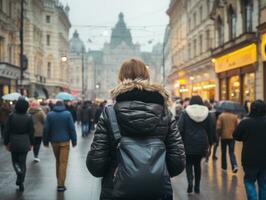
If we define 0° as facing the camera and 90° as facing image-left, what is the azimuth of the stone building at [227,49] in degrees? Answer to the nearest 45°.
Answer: approximately 45°

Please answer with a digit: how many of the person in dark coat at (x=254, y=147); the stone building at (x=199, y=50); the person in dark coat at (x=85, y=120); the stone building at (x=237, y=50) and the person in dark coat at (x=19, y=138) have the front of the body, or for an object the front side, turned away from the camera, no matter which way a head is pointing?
3

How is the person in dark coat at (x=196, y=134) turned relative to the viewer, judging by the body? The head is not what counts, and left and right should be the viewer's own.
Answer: facing away from the viewer

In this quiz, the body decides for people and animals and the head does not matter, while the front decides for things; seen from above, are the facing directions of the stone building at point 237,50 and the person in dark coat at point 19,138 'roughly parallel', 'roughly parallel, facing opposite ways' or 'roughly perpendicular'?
roughly perpendicular

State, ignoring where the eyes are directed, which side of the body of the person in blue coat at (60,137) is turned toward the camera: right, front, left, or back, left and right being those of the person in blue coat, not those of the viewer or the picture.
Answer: back

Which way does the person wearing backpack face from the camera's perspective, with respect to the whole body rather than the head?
away from the camera

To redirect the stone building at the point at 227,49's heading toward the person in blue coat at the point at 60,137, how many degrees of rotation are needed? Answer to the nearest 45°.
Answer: approximately 45° to its left

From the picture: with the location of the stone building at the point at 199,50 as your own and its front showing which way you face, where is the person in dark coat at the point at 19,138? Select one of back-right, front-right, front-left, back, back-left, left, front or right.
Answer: front-left

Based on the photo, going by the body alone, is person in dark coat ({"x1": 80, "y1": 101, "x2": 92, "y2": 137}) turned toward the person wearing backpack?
no

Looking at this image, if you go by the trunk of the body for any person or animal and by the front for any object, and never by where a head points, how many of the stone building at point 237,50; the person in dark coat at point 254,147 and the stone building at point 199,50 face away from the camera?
1

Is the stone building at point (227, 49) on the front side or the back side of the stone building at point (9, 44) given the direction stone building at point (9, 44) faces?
on the front side

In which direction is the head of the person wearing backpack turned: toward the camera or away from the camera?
away from the camera

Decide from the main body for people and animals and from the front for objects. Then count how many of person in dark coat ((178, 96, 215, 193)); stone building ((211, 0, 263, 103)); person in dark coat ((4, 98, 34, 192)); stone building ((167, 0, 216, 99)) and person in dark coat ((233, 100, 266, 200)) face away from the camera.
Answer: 3

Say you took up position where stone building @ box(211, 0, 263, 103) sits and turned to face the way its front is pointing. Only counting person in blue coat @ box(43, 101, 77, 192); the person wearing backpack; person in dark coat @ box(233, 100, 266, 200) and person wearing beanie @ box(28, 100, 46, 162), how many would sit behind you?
0

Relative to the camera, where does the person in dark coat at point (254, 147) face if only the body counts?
away from the camera

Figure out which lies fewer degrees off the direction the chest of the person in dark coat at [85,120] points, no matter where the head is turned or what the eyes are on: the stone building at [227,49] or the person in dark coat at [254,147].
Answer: the stone building

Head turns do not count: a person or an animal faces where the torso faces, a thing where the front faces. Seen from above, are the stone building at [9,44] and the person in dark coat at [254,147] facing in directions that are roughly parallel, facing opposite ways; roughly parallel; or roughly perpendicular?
roughly perpendicular
